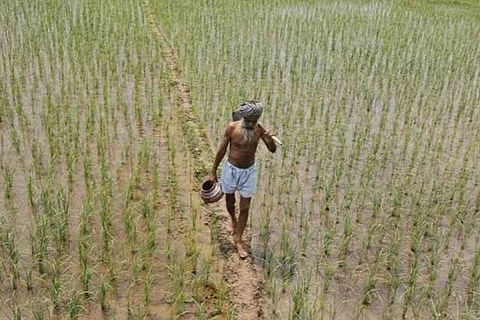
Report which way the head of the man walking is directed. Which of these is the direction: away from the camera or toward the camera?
toward the camera

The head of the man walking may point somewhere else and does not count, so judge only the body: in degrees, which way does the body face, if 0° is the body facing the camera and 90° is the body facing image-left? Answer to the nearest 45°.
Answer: approximately 0°

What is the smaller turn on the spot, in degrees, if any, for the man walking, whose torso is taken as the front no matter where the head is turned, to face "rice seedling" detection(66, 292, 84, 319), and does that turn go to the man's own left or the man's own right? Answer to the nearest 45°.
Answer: approximately 45° to the man's own right
